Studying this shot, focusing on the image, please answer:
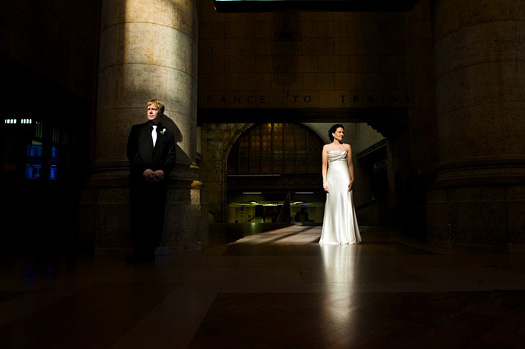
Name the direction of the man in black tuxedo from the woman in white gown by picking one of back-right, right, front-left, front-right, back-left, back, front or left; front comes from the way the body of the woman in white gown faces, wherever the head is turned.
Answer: front-right

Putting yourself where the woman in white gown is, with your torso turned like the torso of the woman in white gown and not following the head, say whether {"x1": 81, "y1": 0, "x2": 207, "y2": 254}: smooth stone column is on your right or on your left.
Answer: on your right

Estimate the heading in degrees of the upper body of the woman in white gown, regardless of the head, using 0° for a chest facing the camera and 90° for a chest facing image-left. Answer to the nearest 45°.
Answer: approximately 0°

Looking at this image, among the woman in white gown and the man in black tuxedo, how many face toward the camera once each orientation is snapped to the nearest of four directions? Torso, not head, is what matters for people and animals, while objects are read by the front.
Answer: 2

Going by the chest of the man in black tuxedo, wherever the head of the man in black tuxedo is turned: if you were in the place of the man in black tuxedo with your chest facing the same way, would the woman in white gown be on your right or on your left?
on your left

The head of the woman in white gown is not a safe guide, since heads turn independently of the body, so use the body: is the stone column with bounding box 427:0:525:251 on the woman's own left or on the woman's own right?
on the woman's own left

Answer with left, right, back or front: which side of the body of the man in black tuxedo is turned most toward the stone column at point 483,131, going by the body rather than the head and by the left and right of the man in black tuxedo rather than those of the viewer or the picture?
left
